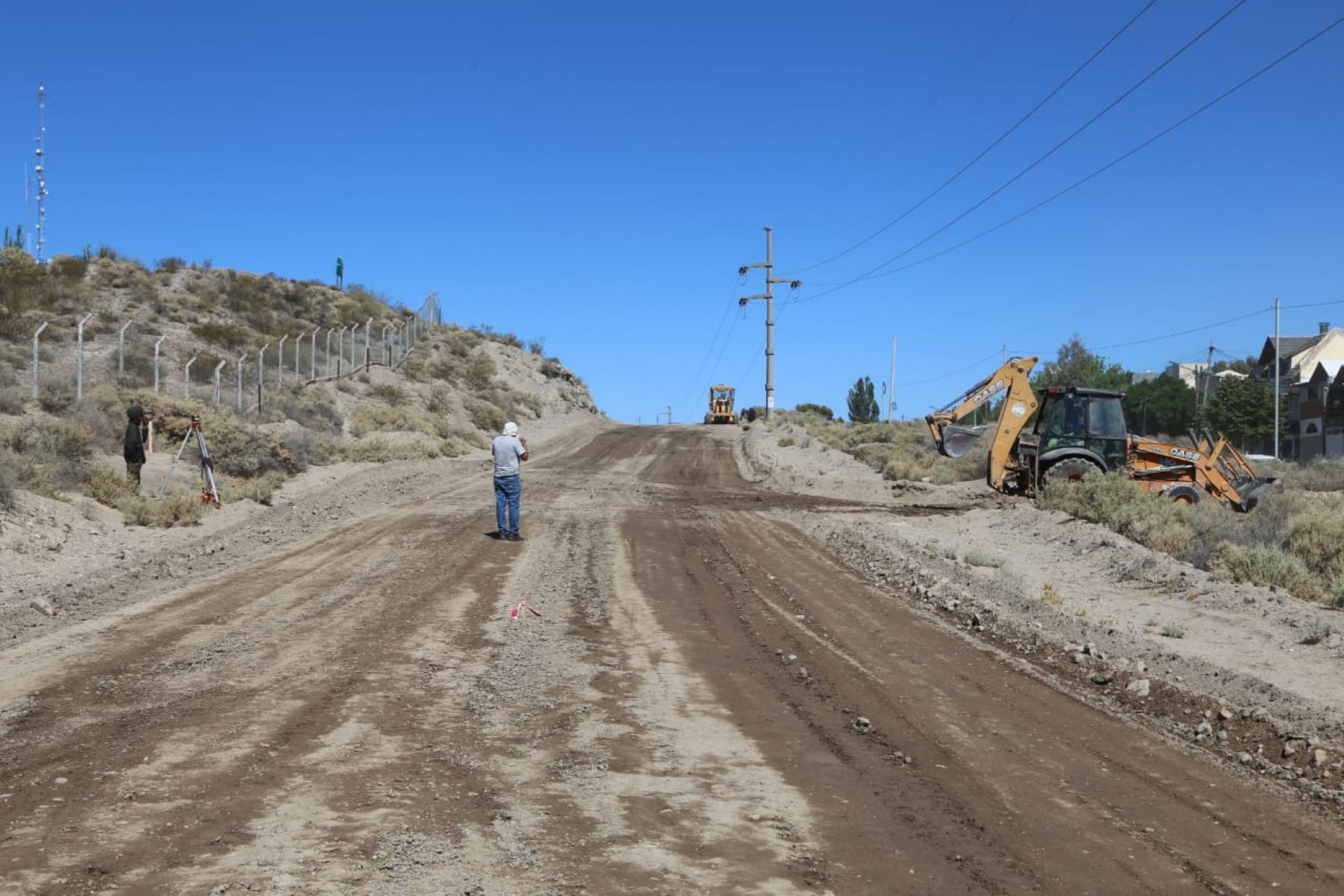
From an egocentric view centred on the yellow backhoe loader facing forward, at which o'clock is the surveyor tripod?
The surveyor tripod is roughly at 5 o'clock from the yellow backhoe loader.

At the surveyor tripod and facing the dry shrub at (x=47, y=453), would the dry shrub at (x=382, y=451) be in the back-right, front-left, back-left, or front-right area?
back-right

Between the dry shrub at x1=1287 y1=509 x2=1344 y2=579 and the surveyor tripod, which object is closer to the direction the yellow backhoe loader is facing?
the dry shrub

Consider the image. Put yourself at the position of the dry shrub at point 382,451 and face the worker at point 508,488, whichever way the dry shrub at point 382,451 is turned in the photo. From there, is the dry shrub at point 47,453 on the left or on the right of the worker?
right

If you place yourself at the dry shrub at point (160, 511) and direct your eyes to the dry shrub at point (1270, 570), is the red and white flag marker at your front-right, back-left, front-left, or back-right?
front-right

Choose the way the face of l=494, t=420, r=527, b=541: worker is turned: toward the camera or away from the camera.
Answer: away from the camera

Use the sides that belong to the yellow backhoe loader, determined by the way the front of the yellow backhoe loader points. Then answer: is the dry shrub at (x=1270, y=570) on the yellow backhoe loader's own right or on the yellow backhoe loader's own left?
on the yellow backhoe loader's own right

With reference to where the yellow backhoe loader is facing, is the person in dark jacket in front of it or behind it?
behind

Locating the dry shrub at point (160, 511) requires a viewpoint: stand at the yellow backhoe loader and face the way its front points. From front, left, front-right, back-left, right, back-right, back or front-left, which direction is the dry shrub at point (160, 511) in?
back-right

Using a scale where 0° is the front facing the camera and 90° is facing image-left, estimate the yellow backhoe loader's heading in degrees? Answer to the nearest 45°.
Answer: approximately 270°

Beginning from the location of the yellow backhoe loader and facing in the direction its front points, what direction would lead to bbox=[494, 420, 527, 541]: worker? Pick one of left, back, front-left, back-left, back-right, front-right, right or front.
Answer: back-right

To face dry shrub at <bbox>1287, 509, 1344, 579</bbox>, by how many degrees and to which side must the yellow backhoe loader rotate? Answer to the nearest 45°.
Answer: approximately 45° to its right

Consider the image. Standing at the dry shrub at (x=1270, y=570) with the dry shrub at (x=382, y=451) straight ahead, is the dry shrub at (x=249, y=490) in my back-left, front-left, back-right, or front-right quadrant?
front-left
